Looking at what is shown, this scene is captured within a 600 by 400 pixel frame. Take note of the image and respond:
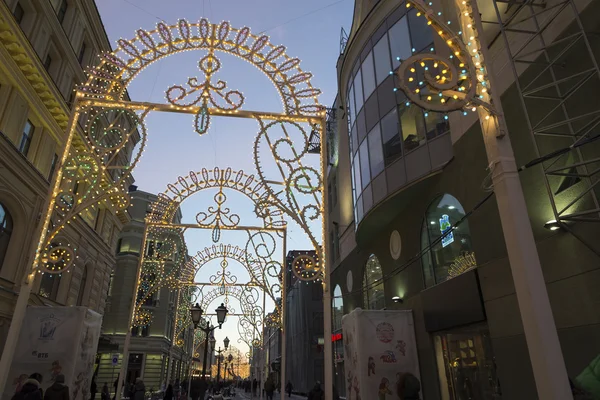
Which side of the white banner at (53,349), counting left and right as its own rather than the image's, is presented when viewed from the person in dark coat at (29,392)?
front

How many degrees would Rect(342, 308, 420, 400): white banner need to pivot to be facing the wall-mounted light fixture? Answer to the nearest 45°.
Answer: approximately 45° to its left

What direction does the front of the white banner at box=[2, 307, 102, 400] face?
toward the camera

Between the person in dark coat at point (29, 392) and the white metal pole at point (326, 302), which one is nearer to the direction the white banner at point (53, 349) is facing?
the person in dark coat

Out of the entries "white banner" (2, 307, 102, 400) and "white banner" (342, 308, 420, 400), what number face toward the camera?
2

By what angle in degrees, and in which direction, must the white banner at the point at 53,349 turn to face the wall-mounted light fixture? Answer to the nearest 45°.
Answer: approximately 45° to its left

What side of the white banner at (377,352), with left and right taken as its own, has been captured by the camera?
front

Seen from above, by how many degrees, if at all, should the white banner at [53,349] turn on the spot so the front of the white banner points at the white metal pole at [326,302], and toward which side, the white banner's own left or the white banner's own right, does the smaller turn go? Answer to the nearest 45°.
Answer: approximately 45° to the white banner's own left

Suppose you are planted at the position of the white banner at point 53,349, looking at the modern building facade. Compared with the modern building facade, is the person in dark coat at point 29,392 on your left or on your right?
right

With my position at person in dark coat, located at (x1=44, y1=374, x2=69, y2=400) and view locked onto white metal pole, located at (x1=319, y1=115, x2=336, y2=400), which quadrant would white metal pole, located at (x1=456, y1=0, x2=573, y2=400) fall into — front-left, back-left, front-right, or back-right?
front-right
